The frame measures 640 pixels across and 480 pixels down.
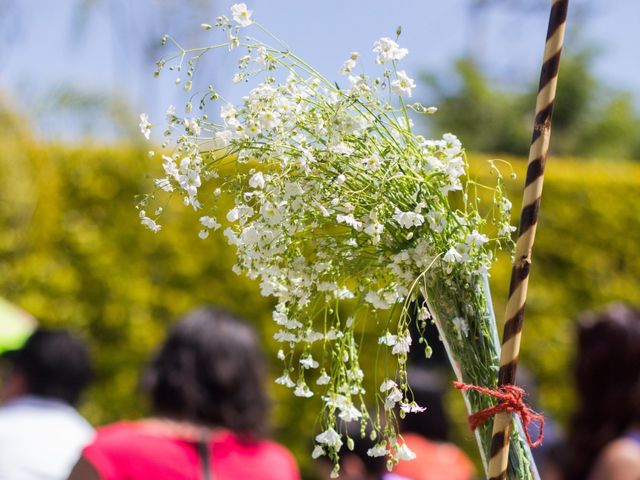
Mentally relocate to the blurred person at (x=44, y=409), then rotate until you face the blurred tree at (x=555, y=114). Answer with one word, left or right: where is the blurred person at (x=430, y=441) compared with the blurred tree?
right

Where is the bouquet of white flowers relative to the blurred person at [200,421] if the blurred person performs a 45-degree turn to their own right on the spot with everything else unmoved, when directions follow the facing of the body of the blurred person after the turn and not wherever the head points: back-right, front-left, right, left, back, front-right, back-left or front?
back-right

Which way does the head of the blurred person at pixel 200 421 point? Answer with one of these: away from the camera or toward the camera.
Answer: away from the camera

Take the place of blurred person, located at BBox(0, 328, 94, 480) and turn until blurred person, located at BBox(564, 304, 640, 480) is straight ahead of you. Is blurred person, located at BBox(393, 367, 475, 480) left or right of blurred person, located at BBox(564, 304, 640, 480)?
left

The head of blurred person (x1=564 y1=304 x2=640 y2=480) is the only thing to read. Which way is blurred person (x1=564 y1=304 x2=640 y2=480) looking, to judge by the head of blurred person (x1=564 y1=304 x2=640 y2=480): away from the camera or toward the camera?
away from the camera

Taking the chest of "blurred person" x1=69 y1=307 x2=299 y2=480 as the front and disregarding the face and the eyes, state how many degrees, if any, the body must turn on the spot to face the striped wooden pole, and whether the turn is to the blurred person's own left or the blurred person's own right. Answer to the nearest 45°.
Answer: approximately 180°

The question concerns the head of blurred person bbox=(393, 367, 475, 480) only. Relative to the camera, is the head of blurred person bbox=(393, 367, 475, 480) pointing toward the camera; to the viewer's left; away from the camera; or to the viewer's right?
away from the camera

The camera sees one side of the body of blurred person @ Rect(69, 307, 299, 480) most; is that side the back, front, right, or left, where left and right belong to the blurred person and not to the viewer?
back

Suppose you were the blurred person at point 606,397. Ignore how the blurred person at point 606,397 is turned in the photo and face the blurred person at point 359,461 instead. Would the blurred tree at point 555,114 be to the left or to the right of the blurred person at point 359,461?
right
